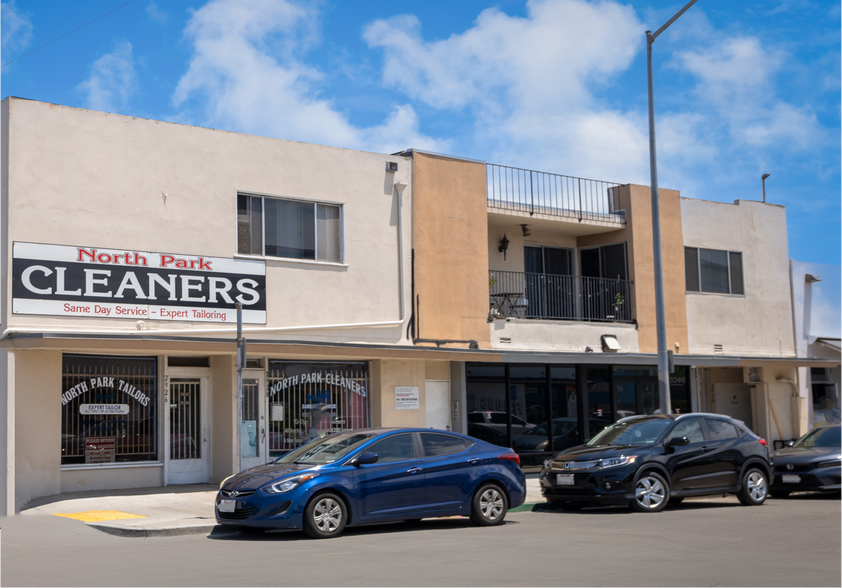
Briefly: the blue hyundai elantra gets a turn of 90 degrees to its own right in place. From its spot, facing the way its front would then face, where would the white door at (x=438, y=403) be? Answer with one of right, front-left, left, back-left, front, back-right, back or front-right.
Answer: front-right

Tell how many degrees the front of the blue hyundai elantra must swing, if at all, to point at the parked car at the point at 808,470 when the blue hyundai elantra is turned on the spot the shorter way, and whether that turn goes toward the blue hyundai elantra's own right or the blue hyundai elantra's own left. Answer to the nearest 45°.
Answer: approximately 180°

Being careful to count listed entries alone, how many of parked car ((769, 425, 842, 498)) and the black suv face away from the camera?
0

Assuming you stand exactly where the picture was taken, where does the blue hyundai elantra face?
facing the viewer and to the left of the viewer

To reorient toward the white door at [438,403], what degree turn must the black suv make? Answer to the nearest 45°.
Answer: approximately 90° to its right

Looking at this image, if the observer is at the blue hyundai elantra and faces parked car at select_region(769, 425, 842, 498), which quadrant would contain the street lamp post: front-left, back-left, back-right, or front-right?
front-left

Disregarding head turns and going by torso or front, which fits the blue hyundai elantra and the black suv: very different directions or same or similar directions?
same or similar directions

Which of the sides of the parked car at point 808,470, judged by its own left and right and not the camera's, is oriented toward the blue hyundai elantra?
front

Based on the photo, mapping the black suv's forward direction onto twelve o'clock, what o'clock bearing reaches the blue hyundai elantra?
The blue hyundai elantra is roughly at 12 o'clock from the black suv.

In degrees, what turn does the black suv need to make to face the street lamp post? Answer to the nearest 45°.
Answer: approximately 135° to its right
